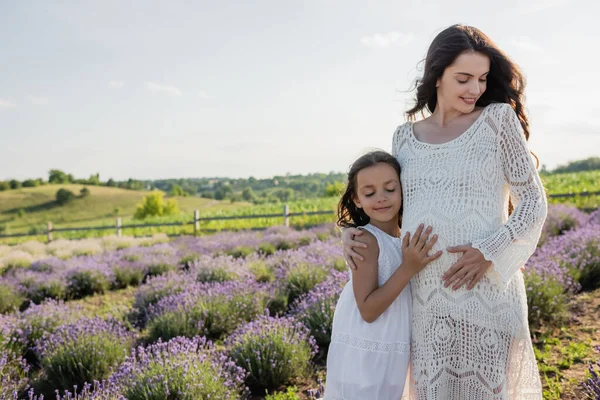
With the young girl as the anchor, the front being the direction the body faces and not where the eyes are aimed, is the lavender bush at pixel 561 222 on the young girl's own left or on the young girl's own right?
on the young girl's own left

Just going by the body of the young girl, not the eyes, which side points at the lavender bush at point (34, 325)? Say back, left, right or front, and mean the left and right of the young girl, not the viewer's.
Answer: back

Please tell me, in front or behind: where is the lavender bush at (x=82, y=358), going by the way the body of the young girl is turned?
behind

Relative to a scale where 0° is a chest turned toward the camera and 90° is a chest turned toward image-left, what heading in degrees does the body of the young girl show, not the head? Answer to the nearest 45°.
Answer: approximately 315°

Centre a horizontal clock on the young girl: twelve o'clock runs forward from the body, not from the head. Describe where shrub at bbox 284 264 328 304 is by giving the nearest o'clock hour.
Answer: The shrub is roughly at 7 o'clock from the young girl.

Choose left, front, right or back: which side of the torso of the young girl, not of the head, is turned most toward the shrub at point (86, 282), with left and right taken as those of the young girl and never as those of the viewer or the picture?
back

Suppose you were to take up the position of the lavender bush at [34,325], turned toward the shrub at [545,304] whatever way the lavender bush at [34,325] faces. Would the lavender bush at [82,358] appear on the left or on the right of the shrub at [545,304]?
right

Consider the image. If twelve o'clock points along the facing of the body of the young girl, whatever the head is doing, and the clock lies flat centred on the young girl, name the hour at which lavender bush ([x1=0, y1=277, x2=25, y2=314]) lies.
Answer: The lavender bush is roughly at 6 o'clock from the young girl.

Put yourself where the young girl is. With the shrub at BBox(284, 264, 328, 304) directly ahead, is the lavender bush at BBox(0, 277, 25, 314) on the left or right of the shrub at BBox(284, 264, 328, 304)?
left

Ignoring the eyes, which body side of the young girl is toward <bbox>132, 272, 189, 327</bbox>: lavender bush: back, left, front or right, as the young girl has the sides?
back
